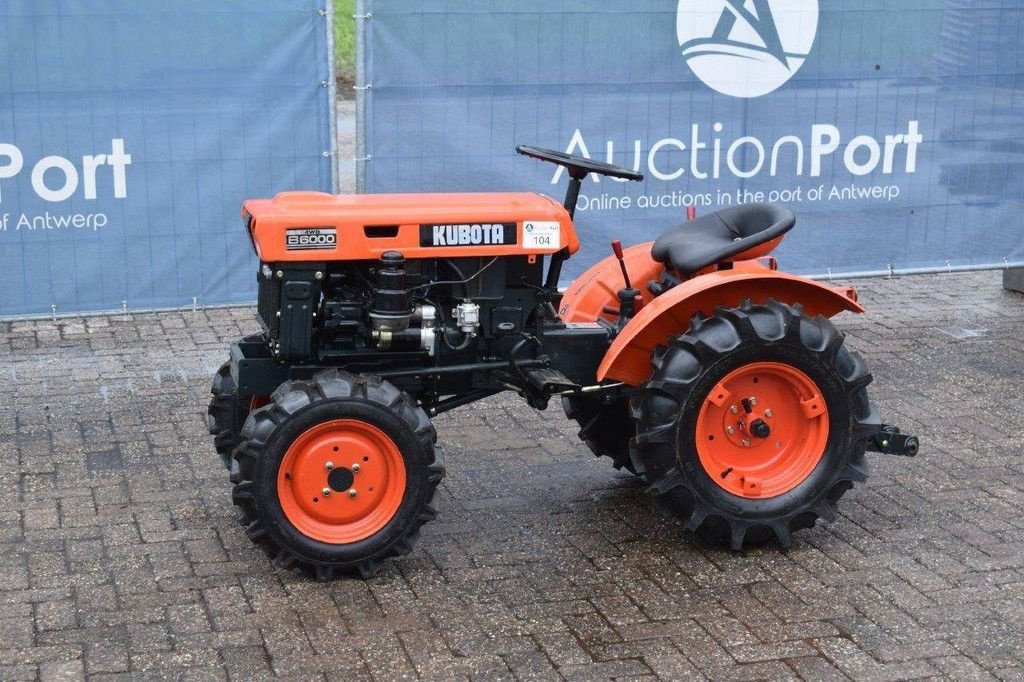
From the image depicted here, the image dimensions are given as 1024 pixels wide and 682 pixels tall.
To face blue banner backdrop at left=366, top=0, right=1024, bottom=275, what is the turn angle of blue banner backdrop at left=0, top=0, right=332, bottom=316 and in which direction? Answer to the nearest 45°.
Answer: approximately 90° to its left

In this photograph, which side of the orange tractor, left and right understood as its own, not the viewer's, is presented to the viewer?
left

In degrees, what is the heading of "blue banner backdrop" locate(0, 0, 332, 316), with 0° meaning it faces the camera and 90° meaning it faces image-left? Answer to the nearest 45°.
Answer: approximately 0°

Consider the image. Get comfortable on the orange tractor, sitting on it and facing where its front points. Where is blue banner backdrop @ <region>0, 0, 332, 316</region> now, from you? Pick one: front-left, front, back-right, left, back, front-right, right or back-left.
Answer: front-right

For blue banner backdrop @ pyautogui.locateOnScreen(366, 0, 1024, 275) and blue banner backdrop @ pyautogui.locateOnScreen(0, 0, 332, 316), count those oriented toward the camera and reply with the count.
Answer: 2

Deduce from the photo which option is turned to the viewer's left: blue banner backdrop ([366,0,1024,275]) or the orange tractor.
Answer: the orange tractor

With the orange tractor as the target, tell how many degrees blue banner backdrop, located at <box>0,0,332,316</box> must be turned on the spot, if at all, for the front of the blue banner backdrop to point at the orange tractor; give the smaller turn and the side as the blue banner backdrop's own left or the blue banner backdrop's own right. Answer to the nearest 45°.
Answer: approximately 45° to the blue banner backdrop's own left

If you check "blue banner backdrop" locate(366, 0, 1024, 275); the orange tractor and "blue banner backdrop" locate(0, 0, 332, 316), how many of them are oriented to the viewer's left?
1

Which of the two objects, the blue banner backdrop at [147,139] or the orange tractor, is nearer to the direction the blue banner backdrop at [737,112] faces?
the orange tractor

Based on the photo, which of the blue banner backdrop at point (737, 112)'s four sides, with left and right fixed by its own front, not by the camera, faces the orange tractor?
front

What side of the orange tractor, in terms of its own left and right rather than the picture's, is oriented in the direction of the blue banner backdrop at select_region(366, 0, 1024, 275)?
right

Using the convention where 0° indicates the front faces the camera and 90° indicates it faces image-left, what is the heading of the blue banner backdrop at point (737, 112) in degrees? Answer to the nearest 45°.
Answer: approximately 0°
